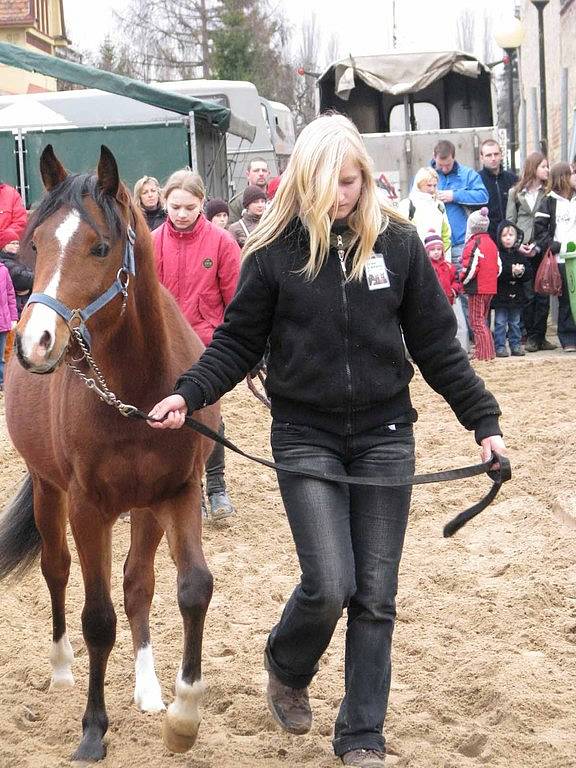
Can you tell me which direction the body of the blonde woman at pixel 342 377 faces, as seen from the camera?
toward the camera

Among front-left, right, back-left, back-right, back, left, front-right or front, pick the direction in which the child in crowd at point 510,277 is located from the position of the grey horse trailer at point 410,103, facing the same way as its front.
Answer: back

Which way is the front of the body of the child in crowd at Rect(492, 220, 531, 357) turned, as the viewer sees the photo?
toward the camera

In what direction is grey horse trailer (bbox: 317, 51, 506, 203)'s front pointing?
away from the camera

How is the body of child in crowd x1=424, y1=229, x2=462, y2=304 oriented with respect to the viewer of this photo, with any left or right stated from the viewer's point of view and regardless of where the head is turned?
facing the viewer and to the left of the viewer

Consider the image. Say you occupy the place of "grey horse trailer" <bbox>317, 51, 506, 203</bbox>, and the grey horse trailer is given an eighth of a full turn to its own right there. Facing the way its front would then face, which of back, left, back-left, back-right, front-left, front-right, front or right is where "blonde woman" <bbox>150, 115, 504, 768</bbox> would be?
back-right

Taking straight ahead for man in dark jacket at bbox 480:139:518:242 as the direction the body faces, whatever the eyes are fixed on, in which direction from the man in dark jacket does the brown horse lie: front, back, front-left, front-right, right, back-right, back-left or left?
front

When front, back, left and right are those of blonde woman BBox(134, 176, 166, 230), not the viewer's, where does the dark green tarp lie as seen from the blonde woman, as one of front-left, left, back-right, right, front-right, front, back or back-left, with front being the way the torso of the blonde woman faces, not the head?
back

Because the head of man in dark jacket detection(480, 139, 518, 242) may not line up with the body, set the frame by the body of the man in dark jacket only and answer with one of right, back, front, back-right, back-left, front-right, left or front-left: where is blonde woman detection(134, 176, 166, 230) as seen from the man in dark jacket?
front-right
